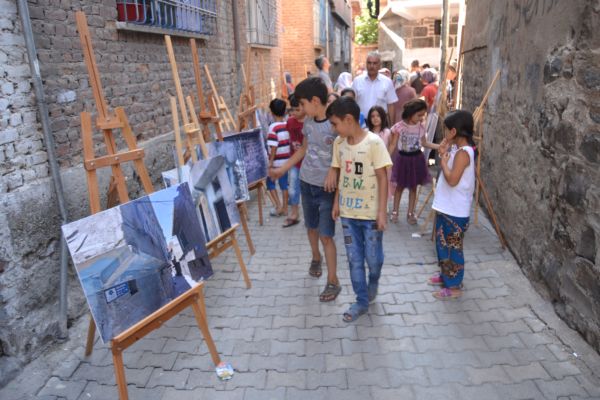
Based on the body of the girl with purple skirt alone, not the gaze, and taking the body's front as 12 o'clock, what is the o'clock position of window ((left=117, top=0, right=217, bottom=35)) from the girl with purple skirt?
The window is roughly at 3 o'clock from the girl with purple skirt.

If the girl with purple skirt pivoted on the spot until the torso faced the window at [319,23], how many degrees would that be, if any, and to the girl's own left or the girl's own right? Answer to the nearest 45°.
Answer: approximately 180°

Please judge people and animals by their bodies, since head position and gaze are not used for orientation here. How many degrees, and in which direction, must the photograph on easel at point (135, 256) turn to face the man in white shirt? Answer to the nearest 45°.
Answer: approximately 90° to its left

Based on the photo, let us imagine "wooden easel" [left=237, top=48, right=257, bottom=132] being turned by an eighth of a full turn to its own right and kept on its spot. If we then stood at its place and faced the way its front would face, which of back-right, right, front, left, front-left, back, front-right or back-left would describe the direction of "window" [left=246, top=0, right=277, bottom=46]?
back

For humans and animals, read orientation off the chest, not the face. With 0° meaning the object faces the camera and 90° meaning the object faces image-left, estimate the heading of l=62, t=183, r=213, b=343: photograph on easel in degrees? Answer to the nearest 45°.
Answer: approximately 315°

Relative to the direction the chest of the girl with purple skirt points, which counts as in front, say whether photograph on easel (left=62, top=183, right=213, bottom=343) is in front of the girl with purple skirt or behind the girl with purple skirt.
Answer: in front

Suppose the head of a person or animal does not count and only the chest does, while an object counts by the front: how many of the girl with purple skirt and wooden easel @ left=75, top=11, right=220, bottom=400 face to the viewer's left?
0

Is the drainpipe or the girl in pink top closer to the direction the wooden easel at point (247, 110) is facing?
the girl in pink top

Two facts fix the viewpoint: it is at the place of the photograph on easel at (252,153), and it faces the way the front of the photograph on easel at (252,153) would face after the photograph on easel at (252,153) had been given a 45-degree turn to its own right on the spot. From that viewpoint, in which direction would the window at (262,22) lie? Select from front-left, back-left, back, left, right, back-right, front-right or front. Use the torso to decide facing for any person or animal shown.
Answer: back

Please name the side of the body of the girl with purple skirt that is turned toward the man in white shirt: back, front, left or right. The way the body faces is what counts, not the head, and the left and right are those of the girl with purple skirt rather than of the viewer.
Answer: back

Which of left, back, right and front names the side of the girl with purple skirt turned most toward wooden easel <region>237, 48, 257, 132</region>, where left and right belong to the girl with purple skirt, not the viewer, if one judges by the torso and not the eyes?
right

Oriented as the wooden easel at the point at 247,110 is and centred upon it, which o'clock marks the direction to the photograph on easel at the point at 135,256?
The photograph on easel is roughly at 2 o'clock from the wooden easel.

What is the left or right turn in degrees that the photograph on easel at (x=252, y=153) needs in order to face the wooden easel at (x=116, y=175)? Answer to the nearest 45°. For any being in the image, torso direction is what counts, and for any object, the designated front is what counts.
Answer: approximately 45° to its right

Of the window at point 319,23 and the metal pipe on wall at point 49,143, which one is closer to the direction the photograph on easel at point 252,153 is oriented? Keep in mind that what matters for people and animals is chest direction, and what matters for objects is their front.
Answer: the metal pipe on wall

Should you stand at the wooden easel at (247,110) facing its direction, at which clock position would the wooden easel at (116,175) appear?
the wooden easel at (116,175) is roughly at 2 o'clock from the wooden easel at (247,110).

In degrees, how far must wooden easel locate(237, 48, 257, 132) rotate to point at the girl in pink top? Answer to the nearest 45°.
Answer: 0° — it already faces them
